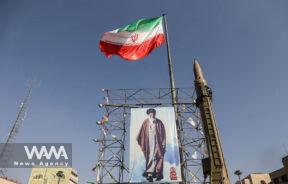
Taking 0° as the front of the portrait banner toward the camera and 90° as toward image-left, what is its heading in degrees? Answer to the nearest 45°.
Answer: approximately 0°
